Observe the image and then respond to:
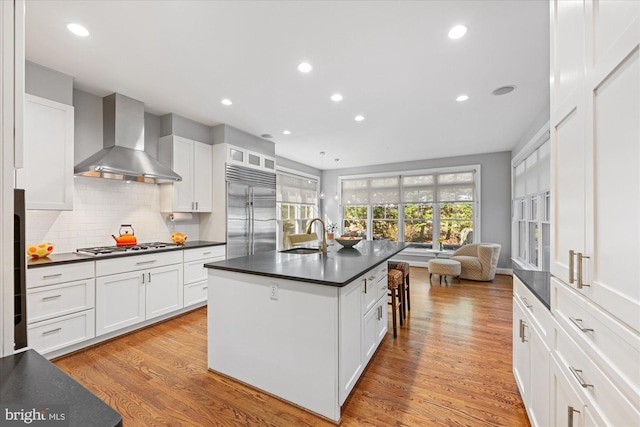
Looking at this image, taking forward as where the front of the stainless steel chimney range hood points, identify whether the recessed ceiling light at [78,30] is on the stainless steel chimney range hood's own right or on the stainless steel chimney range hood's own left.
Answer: on the stainless steel chimney range hood's own right

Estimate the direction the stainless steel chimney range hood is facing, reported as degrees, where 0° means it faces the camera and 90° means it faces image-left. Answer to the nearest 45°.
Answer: approximately 315°

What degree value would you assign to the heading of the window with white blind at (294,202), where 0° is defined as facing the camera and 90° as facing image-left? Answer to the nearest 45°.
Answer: approximately 315°

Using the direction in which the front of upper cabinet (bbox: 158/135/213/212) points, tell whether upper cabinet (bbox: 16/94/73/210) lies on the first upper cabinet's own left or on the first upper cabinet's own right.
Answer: on the first upper cabinet's own right

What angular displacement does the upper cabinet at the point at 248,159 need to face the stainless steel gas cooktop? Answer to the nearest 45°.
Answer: approximately 90° to its right

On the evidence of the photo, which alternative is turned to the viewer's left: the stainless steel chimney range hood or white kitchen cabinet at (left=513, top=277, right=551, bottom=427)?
the white kitchen cabinet
